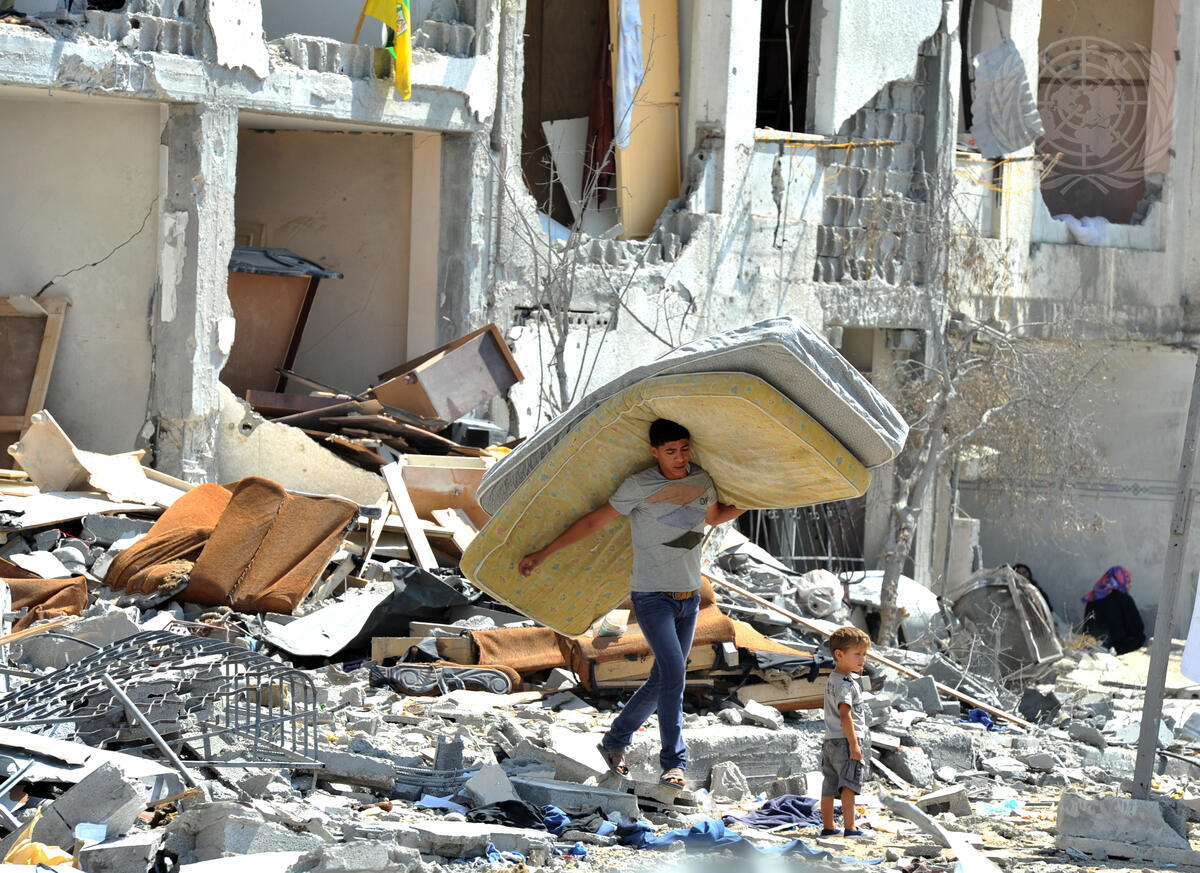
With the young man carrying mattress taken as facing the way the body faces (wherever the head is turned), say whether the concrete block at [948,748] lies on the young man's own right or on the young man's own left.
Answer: on the young man's own left

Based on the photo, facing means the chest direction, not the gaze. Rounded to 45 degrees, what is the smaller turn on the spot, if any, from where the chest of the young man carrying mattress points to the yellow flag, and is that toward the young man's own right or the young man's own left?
approximately 135° to the young man's own left

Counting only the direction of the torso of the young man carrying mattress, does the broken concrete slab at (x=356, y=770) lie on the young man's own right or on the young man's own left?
on the young man's own right

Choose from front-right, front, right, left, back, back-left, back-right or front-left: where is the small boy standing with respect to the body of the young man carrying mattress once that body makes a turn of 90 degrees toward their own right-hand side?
back-left

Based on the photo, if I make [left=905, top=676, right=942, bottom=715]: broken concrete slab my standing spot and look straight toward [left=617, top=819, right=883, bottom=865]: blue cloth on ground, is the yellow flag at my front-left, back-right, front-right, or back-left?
back-right

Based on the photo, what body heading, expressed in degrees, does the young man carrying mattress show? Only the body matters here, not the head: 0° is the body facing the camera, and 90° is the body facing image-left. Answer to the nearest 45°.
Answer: approximately 315°
